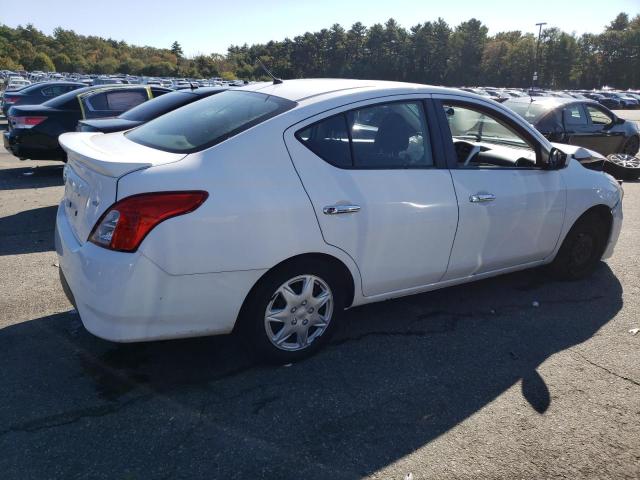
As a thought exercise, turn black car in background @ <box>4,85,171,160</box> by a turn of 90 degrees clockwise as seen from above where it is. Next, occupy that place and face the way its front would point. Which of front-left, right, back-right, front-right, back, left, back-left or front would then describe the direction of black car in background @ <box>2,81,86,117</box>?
back-left

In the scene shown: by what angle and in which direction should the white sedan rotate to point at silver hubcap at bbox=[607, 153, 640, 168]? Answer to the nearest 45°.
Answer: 0° — it already faces it

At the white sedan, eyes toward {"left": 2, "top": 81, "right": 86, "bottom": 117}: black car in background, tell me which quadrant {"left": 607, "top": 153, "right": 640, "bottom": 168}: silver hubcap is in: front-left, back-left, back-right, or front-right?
front-right

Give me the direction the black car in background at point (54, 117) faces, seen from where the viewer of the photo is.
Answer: facing away from the viewer and to the right of the viewer

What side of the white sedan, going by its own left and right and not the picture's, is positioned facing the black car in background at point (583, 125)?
front

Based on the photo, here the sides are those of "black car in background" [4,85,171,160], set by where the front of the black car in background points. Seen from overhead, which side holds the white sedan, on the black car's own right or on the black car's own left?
on the black car's own right

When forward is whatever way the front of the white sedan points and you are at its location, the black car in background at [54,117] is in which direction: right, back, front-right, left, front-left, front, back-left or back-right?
left

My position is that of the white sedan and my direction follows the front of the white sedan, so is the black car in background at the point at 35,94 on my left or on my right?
on my left

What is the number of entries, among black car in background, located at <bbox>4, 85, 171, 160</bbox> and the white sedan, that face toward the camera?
0

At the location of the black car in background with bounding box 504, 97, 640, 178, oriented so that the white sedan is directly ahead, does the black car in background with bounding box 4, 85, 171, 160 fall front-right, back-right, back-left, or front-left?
front-right

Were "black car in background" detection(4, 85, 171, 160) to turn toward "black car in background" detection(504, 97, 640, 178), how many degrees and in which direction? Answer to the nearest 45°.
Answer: approximately 45° to its right
